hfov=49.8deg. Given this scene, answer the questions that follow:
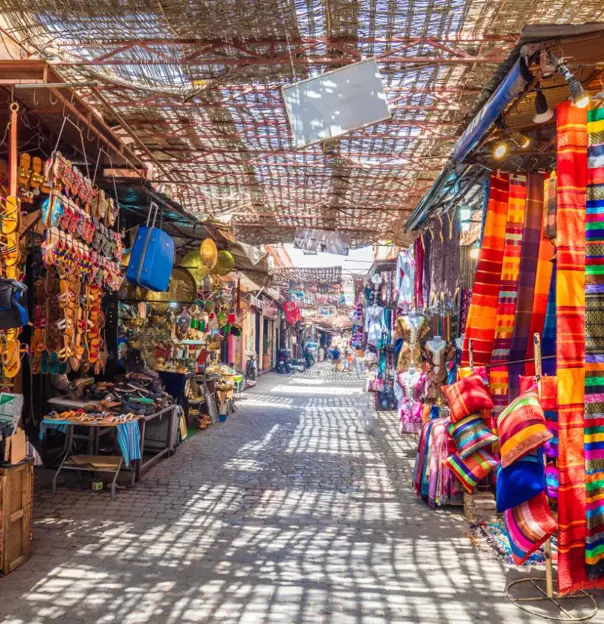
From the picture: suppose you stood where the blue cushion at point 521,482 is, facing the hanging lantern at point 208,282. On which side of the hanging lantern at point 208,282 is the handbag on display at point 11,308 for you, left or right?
left

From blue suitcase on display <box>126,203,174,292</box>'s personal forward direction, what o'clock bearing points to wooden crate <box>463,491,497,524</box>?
The wooden crate is roughly at 12 o'clock from the blue suitcase on display.

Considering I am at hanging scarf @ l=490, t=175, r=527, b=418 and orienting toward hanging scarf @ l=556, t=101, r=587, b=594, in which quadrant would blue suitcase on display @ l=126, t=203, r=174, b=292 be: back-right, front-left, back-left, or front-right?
back-right

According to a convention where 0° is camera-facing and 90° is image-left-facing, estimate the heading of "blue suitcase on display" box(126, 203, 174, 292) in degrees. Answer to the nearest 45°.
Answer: approximately 315°

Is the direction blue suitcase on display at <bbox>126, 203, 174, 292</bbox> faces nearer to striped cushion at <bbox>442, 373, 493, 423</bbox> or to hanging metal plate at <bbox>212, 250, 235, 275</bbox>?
the striped cushion

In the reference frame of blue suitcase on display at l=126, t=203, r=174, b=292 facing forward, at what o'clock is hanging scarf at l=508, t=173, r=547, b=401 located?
The hanging scarf is roughly at 12 o'clock from the blue suitcase on display.

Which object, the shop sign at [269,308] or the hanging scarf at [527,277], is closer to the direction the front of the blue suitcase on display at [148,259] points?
the hanging scarf

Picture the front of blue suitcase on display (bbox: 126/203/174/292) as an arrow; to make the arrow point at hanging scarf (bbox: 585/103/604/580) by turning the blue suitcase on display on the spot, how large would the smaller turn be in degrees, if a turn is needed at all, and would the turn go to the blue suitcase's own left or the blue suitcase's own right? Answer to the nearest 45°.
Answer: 0° — it already faces it

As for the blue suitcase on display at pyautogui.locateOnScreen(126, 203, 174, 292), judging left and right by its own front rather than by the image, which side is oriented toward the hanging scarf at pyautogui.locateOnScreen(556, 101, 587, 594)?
front

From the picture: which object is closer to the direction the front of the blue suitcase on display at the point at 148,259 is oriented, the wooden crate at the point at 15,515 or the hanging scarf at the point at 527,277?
the hanging scarf

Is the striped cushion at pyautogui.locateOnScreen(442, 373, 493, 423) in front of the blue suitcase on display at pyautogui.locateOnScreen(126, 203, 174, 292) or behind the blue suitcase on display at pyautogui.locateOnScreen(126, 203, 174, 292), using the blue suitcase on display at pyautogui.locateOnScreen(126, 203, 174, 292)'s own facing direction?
in front

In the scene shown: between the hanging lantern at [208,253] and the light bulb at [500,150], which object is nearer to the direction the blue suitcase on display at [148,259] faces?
the light bulb

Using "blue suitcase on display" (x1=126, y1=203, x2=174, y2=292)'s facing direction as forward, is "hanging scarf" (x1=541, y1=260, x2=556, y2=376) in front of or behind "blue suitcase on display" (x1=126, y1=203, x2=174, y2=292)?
in front

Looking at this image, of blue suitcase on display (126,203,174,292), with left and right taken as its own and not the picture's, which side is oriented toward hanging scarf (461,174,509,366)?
front

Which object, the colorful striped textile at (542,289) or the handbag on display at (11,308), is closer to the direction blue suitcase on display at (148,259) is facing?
the colorful striped textile

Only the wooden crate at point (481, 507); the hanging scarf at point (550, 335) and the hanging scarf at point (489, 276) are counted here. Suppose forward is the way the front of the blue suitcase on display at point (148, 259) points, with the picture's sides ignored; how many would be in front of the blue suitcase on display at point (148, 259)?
3

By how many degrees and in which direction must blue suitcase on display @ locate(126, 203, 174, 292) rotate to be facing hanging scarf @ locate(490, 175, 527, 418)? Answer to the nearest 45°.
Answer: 0° — it already faces it
